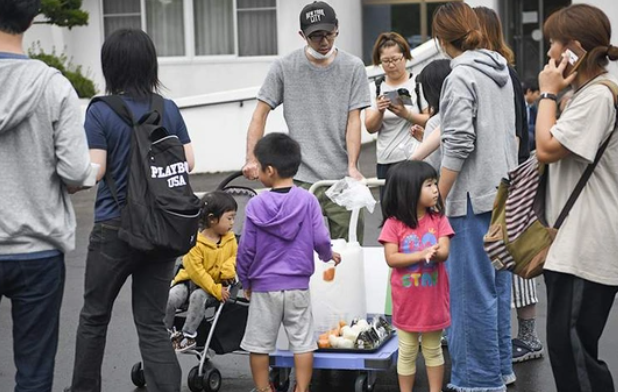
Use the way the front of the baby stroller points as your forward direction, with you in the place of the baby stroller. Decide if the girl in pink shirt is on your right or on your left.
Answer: on your left

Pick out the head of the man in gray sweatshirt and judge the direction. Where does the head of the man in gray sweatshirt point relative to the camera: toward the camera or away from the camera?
away from the camera

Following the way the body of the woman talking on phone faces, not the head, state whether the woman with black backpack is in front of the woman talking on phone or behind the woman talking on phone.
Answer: in front

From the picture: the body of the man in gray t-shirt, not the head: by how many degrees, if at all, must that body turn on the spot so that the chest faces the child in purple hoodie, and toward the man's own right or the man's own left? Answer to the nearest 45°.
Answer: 0° — they already face them

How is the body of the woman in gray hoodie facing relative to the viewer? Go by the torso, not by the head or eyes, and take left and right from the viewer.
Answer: facing away from the viewer and to the left of the viewer

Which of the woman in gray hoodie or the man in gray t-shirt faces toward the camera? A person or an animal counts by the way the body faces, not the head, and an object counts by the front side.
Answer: the man in gray t-shirt

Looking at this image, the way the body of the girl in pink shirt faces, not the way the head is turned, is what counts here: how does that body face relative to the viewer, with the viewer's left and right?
facing the viewer and to the right of the viewer

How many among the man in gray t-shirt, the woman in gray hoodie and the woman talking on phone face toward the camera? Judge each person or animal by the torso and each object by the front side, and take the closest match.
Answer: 1

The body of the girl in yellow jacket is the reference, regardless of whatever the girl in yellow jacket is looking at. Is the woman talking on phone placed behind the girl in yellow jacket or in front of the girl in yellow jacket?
in front

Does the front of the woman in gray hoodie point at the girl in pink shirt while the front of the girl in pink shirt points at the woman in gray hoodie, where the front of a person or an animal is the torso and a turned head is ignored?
no

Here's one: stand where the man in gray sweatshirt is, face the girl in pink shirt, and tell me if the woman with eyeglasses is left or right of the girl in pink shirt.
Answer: left

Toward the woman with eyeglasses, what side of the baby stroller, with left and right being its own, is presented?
back

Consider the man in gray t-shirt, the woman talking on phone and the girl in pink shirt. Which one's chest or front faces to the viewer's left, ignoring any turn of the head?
the woman talking on phone

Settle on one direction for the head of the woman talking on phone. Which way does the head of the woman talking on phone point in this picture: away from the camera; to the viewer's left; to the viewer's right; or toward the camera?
to the viewer's left

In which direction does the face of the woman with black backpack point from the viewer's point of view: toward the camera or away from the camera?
away from the camera

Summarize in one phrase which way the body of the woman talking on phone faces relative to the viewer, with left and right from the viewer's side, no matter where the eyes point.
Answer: facing to the left of the viewer

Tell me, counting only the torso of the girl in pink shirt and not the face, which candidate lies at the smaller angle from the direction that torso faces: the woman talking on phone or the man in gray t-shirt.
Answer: the woman talking on phone
